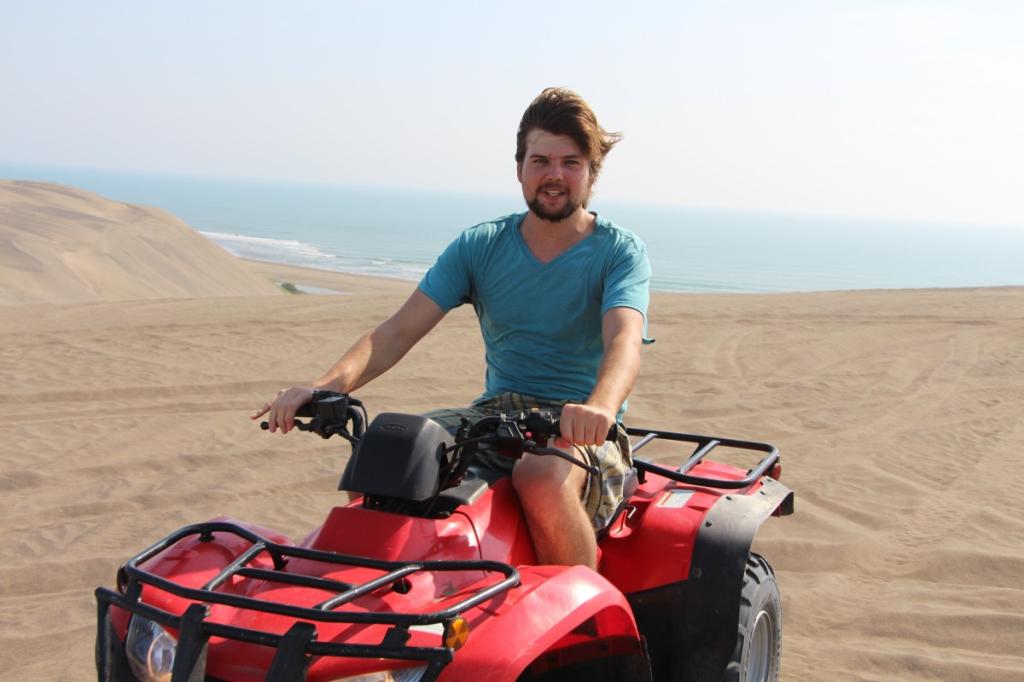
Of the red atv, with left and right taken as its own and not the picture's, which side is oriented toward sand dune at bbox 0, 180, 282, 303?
right

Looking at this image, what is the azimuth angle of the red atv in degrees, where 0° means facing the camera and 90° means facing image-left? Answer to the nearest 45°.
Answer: approximately 45°

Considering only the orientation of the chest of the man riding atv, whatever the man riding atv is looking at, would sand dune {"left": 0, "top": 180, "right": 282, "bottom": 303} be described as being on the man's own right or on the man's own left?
on the man's own right
